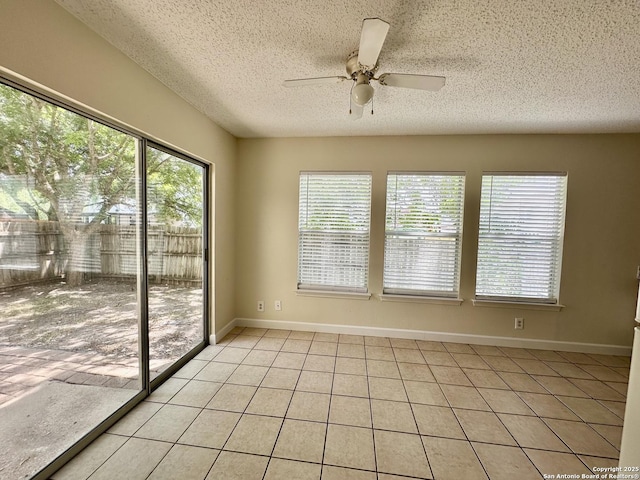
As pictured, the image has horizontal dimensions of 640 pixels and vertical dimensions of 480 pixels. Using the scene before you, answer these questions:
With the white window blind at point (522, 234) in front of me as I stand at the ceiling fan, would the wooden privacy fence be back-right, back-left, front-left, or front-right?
back-left

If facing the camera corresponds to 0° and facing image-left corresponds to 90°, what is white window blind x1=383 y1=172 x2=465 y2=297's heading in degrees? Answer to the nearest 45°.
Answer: approximately 0°

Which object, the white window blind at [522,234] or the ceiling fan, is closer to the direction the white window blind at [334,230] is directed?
the ceiling fan

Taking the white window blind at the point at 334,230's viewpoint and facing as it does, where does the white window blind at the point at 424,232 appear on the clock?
the white window blind at the point at 424,232 is roughly at 9 o'clock from the white window blind at the point at 334,230.

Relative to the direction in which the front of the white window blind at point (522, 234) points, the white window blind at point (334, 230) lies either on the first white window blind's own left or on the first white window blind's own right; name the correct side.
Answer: on the first white window blind's own right

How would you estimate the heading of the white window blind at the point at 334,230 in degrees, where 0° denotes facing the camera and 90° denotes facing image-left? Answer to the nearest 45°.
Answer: approximately 0°

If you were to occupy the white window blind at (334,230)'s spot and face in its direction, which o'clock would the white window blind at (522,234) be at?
the white window blind at (522,234) is roughly at 9 o'clock from the white window blind at (334,230).
